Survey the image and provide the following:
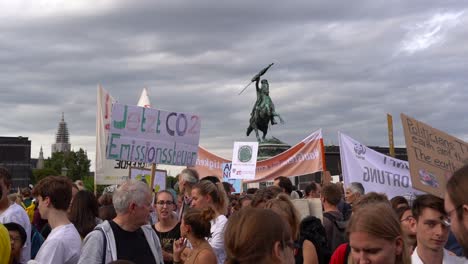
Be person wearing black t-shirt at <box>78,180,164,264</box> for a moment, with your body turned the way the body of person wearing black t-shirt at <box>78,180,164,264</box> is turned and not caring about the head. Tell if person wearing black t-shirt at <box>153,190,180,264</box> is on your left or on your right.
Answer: on your left

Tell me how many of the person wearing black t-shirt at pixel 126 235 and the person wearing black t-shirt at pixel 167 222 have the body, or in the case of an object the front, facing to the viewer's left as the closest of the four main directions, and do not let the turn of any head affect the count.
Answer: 0

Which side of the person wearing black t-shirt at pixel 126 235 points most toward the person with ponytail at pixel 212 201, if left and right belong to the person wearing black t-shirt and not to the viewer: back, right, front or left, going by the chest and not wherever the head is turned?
left

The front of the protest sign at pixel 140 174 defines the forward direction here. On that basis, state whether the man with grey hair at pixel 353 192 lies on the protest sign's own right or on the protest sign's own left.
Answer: on the protest sign's own left

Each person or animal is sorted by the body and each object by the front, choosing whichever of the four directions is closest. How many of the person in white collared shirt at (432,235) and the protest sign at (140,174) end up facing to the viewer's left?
0

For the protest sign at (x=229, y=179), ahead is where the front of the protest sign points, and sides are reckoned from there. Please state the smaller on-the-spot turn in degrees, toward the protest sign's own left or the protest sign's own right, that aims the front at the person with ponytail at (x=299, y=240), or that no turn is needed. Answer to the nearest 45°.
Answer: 0° — it already faces them
